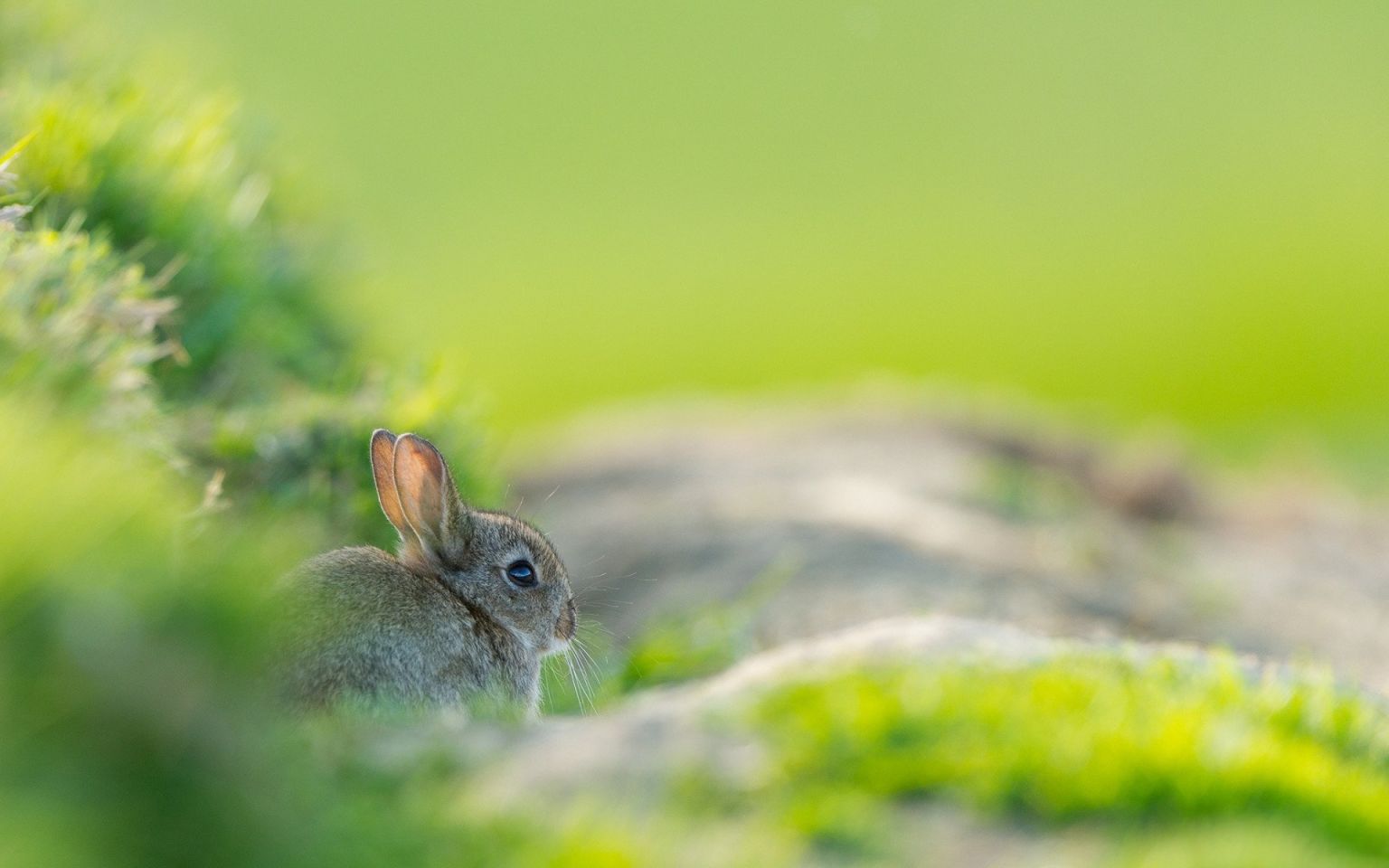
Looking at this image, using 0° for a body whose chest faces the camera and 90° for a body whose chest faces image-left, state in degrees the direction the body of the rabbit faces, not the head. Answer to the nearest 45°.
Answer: approximately 270°
